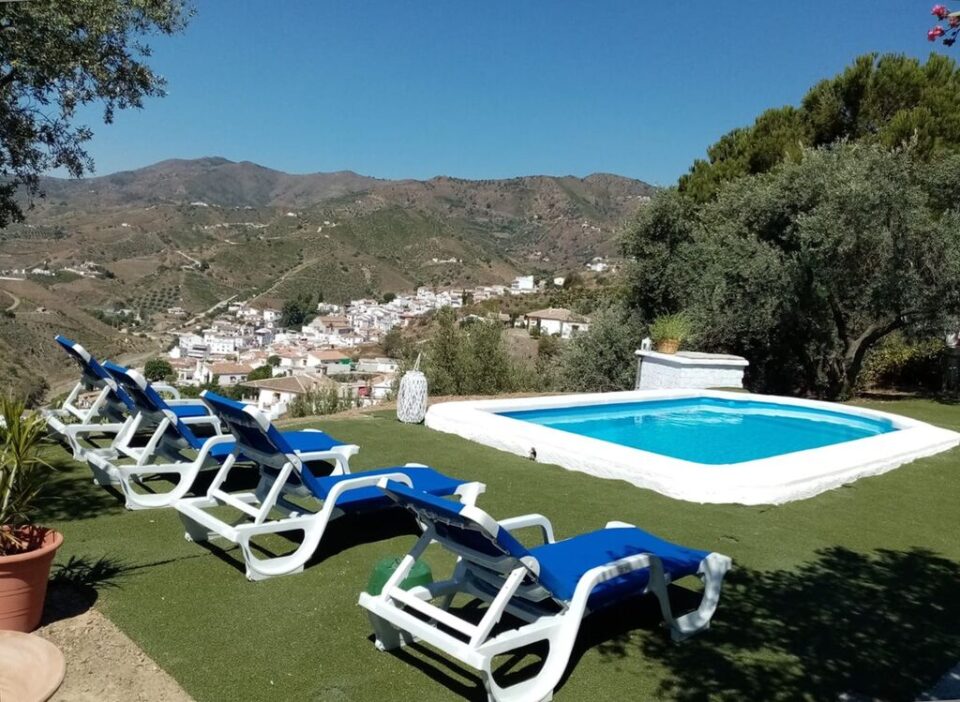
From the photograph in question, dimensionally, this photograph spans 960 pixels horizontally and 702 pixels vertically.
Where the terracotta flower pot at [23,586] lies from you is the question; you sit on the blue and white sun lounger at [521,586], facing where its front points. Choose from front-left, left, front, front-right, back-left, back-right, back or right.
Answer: back-left

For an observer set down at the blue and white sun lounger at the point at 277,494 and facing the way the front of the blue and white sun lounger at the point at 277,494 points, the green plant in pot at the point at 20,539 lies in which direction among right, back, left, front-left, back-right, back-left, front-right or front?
back

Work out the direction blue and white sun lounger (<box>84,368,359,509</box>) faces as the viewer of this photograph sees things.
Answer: facing away from the viewer and to the right of the viewer

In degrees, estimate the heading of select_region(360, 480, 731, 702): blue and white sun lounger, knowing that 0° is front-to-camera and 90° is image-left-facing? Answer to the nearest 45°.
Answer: approximately 225°

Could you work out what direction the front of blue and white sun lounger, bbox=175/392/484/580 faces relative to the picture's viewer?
facing away from the viewer and to the right of the viewer

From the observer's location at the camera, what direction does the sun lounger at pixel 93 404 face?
facing away from the viewer and to the right of the viewer
